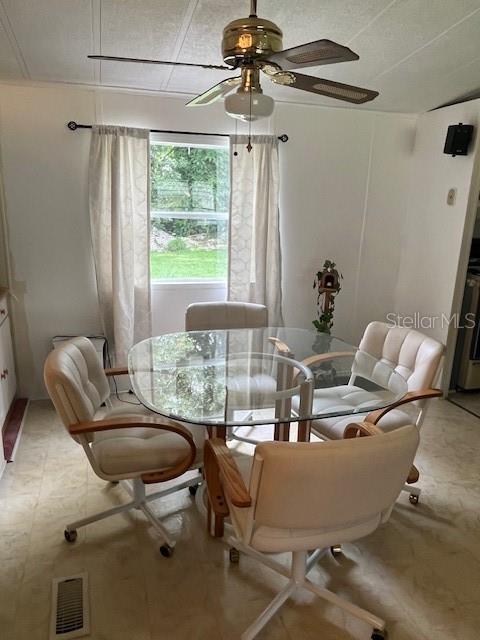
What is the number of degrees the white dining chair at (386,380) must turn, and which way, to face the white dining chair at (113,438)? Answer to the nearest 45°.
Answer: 0° — it already faces it

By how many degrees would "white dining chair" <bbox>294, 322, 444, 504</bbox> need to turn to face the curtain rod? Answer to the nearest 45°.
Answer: approximately 90° to its right

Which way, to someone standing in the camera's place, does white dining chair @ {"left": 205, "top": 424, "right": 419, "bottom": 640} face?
facing away from the viewer and to the left of the viewer

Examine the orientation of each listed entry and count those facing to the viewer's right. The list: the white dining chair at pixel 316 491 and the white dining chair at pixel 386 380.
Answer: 0

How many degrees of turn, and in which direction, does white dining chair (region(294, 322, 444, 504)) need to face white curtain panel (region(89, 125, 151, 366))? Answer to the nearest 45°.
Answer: approximately 45° to its right

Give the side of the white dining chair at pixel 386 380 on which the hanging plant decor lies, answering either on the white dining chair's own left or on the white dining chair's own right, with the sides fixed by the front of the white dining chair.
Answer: on the white dining chair's own right

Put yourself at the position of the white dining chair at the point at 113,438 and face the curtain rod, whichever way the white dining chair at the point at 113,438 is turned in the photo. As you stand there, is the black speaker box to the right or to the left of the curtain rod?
right

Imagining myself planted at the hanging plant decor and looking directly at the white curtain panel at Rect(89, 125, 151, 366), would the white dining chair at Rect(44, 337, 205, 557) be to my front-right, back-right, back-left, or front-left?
front-left

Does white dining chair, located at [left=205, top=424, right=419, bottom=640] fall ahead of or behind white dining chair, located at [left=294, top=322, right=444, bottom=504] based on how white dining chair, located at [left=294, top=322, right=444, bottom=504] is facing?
ahead

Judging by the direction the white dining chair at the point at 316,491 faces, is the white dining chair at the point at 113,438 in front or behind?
in front

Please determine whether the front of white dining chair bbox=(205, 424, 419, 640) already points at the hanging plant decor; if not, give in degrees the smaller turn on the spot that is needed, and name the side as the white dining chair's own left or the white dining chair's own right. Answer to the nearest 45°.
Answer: approximately 45° to the white dining chair's own right

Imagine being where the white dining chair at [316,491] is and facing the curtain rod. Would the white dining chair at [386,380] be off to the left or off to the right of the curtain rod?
right

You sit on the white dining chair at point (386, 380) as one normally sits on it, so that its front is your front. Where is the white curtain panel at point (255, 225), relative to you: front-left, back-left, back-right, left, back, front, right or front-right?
right

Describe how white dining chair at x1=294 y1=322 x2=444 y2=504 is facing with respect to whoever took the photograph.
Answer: facing the viewer and to the left of the viewer

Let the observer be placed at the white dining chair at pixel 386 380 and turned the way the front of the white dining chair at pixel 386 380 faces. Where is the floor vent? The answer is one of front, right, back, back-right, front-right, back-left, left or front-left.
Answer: front

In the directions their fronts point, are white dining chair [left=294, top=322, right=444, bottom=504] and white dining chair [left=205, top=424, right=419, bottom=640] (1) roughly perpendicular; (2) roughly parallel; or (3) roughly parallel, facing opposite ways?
roughly perpendicular
